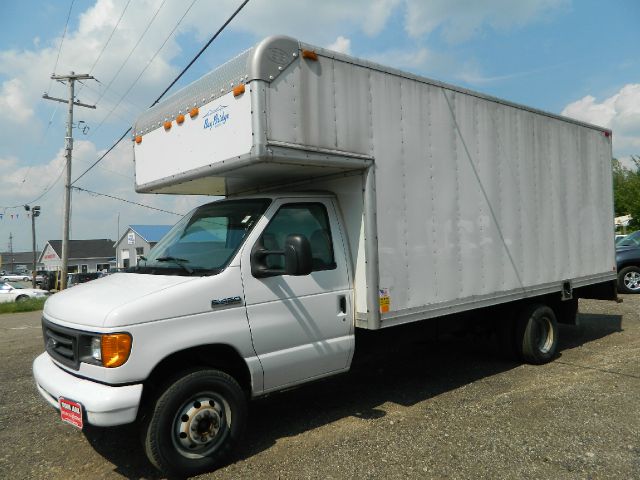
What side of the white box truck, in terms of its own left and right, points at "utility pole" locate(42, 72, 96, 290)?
right

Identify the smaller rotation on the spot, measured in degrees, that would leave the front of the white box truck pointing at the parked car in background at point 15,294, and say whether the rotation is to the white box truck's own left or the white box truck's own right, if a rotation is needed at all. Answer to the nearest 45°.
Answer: approximately 90° to the white box truck's own right

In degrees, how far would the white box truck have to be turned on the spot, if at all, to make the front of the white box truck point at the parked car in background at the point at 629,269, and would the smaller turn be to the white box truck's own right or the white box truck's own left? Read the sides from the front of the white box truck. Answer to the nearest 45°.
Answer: approximately 180°

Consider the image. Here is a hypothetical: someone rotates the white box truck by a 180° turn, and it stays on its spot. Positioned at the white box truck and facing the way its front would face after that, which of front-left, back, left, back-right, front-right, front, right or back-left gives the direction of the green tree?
front

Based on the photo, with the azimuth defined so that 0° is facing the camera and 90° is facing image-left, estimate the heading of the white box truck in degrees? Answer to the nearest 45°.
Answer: approximately 45°
